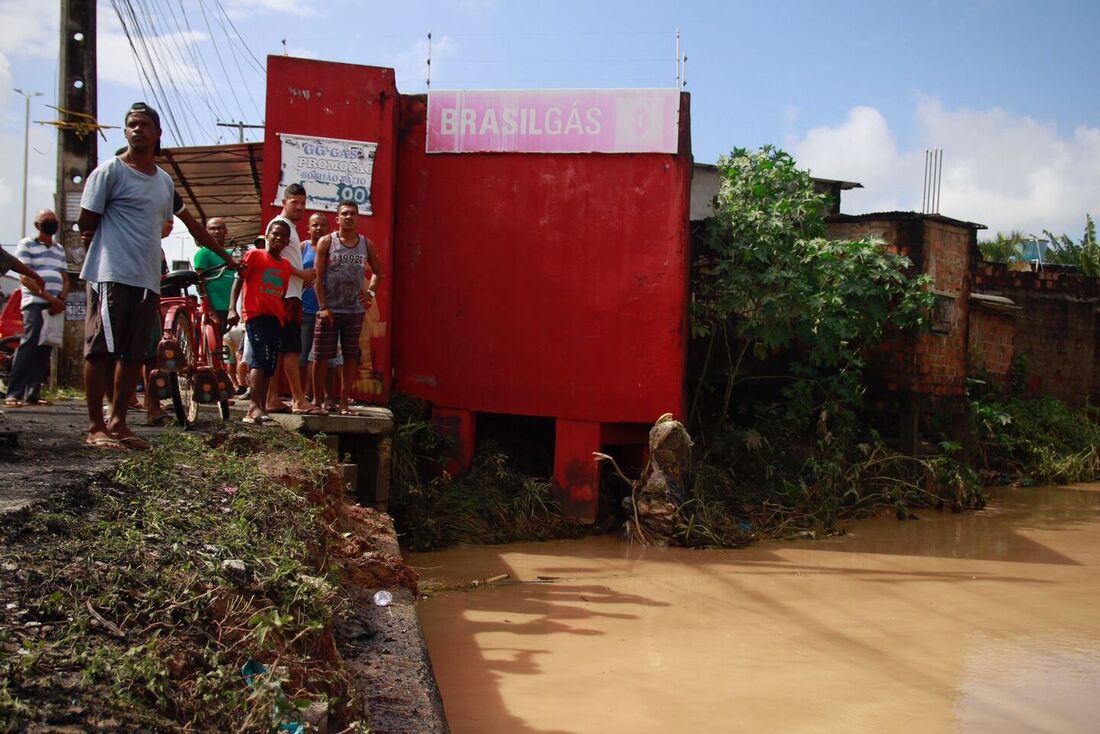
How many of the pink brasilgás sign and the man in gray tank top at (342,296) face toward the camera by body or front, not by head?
2

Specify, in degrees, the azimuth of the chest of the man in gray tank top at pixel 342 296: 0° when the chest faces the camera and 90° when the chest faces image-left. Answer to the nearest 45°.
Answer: approximately 0°

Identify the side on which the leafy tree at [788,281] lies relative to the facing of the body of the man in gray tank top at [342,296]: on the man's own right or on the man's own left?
on the man's own left

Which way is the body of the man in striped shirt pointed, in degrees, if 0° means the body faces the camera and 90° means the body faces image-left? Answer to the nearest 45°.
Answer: approximately 315°

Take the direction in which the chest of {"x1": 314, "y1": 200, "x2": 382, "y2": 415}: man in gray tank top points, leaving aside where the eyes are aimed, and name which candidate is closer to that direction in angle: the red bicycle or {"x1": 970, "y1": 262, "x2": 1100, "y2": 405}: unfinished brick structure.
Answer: the red bicycle

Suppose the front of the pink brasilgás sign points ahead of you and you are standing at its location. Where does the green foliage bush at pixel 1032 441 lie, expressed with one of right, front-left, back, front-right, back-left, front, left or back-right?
back-left
